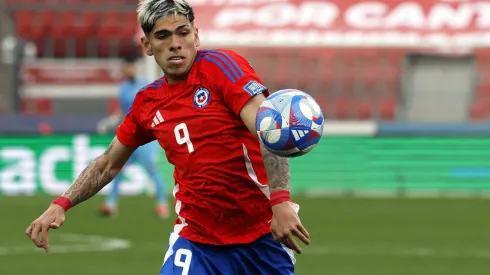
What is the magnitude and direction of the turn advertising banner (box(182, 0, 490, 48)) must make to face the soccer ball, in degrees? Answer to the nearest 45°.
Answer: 0° — it already faces it

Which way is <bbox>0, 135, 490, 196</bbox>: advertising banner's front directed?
toward the camera

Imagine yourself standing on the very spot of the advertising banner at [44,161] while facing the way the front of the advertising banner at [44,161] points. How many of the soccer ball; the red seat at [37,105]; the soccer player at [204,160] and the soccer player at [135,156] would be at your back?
1

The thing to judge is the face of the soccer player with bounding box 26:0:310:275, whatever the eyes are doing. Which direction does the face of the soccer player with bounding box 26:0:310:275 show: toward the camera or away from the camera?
toward the camera

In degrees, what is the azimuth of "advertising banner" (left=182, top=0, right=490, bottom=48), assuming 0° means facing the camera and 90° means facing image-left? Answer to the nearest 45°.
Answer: approximately 0°

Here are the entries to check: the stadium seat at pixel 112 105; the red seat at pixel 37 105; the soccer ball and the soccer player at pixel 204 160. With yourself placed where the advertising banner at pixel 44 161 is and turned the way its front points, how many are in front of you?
2

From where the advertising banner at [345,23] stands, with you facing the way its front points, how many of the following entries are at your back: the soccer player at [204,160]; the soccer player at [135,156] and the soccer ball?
0

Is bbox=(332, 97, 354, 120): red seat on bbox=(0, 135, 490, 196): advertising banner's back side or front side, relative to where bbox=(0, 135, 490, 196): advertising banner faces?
on the back side

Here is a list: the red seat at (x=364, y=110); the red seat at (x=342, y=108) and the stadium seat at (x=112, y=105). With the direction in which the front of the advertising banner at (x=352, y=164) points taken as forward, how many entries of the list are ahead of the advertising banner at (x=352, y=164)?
0

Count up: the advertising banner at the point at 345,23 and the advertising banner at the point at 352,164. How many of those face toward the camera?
2

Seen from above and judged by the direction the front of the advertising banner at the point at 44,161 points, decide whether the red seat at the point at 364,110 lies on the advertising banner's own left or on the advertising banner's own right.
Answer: on the advertising banner's own left

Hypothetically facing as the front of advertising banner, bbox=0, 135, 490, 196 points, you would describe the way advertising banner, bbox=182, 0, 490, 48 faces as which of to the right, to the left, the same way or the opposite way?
the same way

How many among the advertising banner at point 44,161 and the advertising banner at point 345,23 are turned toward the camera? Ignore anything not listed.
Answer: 2

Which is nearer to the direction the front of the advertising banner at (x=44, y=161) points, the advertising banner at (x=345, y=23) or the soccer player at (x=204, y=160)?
the soccer player
